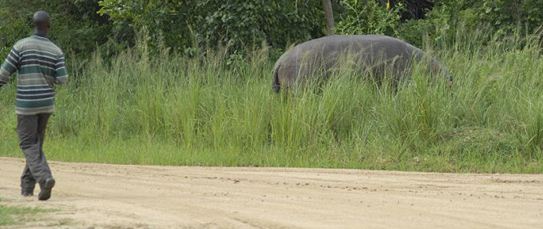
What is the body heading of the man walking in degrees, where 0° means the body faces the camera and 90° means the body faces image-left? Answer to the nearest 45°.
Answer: approximately 180°

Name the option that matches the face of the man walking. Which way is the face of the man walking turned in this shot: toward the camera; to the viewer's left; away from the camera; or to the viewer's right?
away from the camera

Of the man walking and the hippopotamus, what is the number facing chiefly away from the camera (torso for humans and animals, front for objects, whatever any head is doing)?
1

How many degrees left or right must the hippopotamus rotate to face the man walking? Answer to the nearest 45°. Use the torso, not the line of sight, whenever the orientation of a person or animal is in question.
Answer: approximately 135° to its right

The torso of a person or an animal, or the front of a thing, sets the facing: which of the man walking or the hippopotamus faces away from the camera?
the man walking

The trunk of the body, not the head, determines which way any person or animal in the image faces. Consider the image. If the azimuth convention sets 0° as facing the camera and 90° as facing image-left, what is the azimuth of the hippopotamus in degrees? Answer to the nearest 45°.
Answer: approximately 270°
